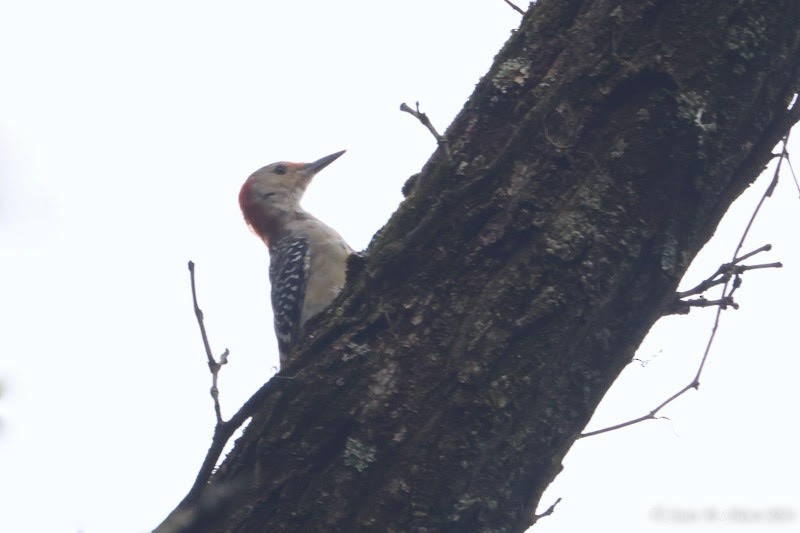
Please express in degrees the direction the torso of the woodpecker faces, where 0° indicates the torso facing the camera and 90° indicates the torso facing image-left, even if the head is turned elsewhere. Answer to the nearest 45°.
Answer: approximately 270°
